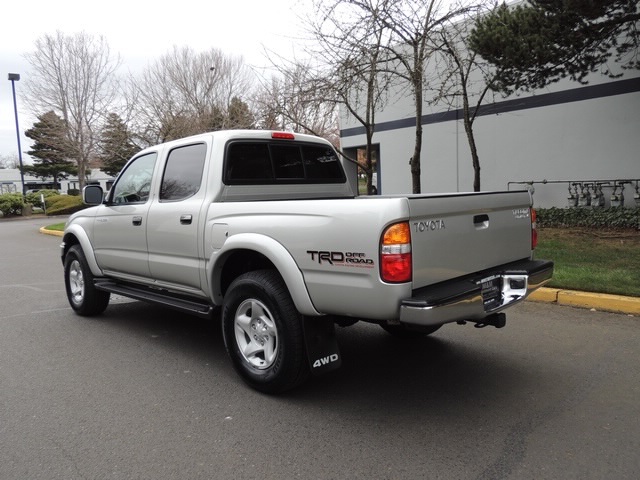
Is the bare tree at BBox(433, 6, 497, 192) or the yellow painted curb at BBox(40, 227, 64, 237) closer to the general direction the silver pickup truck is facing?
the yellow painted curb

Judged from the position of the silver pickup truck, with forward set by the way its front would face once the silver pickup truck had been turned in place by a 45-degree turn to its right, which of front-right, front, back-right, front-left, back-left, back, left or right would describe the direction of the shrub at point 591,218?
front-right

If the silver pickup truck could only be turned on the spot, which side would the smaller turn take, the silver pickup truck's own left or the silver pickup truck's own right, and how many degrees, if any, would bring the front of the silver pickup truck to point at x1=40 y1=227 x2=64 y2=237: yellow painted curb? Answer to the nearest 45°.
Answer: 0° — it already faces it

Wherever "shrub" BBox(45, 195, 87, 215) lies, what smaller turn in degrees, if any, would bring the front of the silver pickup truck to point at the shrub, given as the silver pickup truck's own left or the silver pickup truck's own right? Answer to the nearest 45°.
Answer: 0° — it already faces it

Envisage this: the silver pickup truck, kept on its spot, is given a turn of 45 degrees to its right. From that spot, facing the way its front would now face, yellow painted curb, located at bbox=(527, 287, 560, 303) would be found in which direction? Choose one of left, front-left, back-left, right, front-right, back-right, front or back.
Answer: front-right

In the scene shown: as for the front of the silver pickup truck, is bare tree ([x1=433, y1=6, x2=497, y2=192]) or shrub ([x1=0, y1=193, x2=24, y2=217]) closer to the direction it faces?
the shrub

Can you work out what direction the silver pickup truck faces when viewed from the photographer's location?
facing away from the viewer and to the left of the viewer

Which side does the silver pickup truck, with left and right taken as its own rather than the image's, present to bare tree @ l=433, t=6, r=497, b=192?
right
